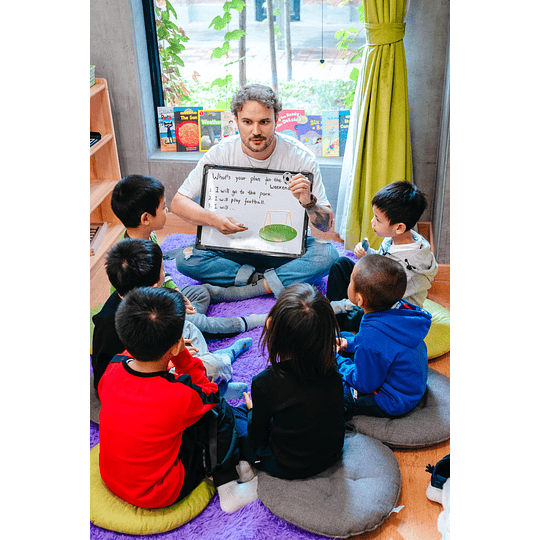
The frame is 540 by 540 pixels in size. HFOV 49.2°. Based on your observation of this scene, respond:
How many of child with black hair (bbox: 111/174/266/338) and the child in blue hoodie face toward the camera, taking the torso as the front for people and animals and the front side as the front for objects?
0

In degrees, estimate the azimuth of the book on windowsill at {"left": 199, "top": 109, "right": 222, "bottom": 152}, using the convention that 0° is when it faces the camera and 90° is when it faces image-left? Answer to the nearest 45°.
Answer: approximately 0°

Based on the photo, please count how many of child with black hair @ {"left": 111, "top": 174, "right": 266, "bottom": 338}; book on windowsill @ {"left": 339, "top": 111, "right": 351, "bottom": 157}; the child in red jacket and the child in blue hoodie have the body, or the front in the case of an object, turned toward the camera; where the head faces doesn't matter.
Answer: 1

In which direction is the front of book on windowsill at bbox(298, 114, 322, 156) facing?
toward the camera

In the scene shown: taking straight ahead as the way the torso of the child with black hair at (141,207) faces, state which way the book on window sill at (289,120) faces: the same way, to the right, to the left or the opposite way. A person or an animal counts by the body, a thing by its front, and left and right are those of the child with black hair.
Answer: to the right

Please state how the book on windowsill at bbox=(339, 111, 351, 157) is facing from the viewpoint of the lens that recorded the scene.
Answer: facing the viewer

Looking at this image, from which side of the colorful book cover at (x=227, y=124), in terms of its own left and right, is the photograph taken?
front

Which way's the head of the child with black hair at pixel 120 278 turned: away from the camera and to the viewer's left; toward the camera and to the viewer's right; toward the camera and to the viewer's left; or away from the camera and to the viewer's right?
away from the camera and to the viewer's right

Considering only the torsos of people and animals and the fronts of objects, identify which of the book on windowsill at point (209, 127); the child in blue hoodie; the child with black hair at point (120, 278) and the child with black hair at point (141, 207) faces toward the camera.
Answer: the book on windowsill

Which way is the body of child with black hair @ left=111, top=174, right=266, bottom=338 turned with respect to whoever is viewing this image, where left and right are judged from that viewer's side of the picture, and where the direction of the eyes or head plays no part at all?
facing to the right of the viewer

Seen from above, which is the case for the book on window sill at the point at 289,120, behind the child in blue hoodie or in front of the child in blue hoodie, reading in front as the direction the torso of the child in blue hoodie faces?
in front

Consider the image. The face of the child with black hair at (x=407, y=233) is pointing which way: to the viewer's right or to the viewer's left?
to the viewer's left

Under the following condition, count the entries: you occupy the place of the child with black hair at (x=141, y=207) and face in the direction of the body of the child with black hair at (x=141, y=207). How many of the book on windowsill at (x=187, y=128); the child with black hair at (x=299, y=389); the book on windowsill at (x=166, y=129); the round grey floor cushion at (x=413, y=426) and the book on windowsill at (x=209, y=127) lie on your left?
3

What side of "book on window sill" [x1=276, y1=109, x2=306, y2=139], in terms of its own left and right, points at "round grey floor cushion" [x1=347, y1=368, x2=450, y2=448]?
front

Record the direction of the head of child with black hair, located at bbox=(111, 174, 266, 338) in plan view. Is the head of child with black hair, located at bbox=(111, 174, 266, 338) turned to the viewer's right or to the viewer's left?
to the viewer's right

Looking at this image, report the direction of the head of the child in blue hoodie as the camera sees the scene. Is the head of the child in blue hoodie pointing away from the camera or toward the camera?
away from the camera
